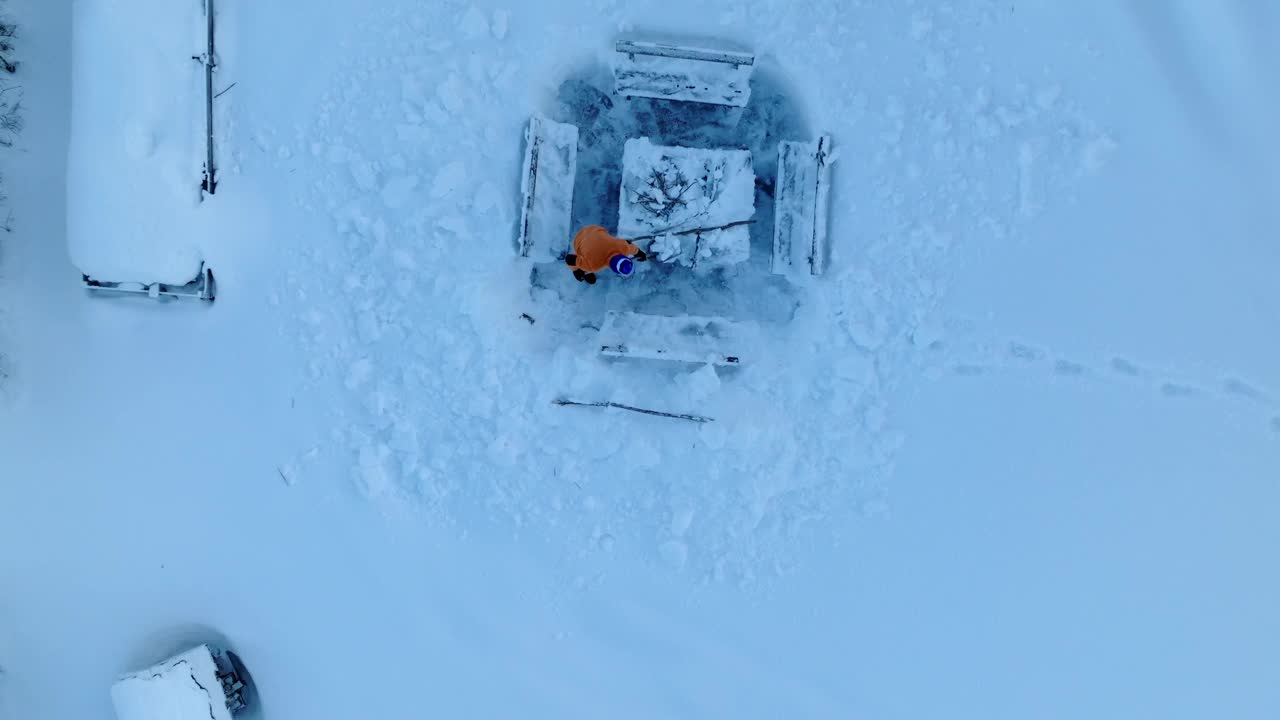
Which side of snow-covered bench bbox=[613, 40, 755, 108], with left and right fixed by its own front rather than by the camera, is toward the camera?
front

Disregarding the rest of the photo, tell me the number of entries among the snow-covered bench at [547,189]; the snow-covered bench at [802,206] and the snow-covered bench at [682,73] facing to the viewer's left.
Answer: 1

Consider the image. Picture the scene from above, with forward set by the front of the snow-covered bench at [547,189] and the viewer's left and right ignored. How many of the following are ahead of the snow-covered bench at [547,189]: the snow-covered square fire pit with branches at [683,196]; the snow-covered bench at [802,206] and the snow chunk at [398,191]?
2

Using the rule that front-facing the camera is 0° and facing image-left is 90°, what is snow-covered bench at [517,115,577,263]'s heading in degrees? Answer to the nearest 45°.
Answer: approximately 270°

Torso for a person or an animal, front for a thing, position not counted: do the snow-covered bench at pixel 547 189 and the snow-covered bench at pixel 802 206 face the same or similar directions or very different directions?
very different directions

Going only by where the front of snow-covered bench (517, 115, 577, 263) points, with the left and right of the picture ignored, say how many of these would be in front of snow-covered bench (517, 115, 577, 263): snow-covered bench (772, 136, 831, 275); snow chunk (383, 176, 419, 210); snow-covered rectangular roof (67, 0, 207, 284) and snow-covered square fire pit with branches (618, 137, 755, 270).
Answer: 2

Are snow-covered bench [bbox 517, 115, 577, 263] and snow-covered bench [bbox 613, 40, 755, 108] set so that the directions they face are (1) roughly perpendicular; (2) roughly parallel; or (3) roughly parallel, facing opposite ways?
roughly perpendicular

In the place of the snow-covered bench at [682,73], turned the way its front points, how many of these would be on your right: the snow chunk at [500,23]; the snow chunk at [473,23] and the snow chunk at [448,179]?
3

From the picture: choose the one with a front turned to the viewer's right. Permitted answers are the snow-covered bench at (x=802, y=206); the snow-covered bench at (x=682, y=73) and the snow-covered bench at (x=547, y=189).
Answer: the snow-covered bench at (x=547, y=189)

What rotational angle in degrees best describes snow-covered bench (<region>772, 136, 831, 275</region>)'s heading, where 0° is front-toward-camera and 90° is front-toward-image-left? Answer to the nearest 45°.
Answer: approximately 90°

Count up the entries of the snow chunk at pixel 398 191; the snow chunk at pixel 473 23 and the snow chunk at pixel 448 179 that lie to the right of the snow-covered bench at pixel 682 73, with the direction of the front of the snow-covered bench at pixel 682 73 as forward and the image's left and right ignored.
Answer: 3
